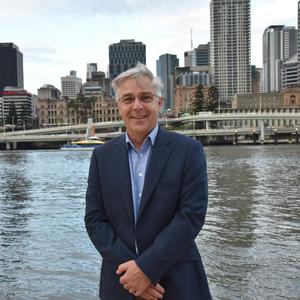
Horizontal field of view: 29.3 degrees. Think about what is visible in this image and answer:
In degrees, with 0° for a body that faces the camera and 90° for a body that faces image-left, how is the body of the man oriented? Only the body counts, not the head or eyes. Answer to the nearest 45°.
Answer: approximately 0°
